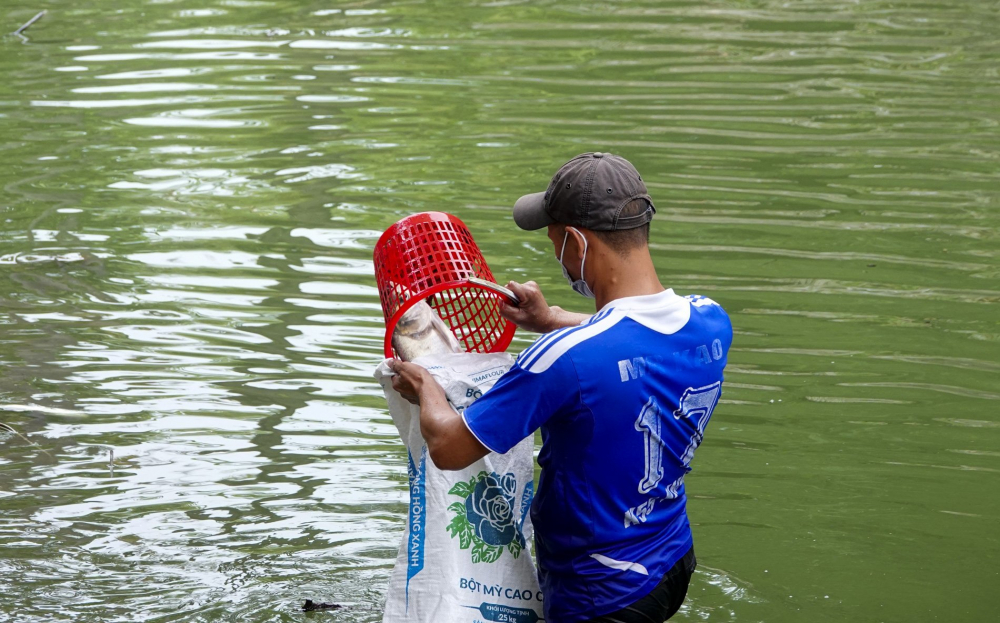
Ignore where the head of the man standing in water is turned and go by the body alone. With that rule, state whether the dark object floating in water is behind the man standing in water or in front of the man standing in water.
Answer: in front

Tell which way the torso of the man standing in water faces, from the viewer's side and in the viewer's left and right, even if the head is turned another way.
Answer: facing away from the viewer and to the left of the viewer

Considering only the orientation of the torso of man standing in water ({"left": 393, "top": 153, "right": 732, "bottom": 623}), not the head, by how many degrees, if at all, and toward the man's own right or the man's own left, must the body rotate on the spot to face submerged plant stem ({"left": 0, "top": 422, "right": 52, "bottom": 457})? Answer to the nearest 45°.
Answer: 0° — they already face it
